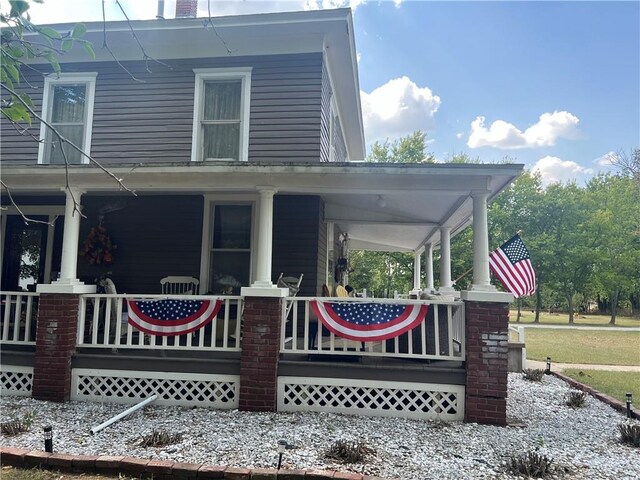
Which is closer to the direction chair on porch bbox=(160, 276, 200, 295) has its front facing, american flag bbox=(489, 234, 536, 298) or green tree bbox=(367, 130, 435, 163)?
the american flag

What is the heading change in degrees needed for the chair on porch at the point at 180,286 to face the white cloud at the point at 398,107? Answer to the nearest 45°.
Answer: approximately 135° to its left

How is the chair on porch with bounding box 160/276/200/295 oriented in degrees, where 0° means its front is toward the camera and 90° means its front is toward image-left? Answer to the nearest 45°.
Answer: approximately 0°

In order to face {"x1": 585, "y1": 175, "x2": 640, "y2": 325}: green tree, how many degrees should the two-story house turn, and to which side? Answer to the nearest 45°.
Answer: approximately 135° to its left

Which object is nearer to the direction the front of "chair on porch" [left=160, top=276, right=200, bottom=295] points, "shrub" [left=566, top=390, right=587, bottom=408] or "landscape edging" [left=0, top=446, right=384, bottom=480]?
the landscape edging

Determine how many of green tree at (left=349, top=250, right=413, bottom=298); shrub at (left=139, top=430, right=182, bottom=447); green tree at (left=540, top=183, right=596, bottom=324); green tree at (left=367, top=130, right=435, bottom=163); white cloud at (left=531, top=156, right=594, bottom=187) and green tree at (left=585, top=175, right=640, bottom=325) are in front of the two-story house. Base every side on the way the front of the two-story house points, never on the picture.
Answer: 1

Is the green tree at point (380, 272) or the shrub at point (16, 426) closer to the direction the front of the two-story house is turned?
the shrub

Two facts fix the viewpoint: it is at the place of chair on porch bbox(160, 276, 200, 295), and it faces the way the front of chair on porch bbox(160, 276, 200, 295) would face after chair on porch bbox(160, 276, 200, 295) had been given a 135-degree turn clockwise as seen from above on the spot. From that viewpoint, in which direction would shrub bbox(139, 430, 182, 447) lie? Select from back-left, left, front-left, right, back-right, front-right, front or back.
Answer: back-left

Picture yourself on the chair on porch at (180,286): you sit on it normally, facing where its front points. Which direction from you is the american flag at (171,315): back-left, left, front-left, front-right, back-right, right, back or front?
front

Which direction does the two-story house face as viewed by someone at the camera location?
facing the viewer

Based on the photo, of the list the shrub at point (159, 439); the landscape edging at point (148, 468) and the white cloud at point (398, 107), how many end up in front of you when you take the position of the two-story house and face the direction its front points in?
2

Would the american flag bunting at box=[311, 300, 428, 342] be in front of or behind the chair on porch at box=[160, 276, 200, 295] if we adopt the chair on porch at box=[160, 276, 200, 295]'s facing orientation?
in front

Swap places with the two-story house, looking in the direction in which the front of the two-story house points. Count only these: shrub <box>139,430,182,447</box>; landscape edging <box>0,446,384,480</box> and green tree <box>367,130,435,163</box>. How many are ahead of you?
2

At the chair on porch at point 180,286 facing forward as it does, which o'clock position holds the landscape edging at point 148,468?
The landscape edging is roughly at 12 o'clock from the chair on porch.

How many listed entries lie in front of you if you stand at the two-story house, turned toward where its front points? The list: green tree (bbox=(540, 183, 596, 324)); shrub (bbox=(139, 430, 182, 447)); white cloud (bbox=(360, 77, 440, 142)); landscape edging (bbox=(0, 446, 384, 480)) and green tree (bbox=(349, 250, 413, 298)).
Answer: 2
